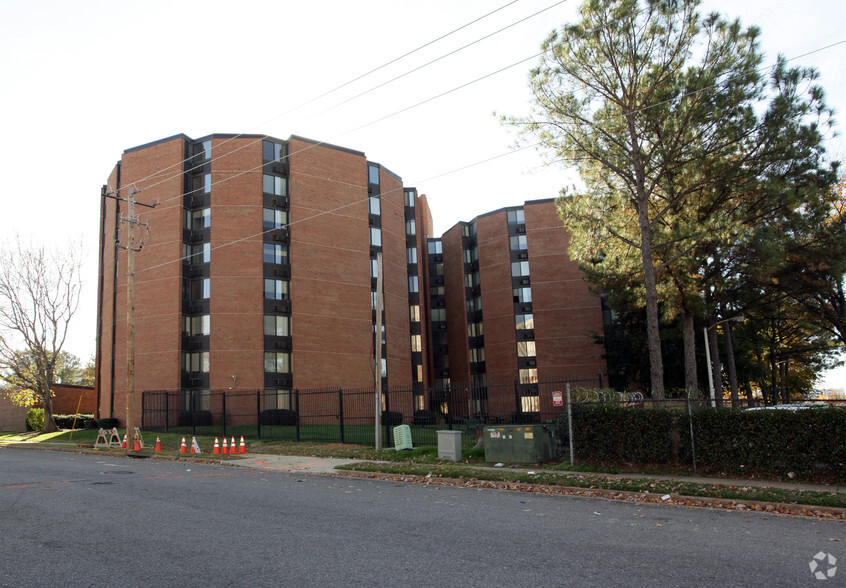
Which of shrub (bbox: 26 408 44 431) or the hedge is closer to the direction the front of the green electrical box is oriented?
the hedge

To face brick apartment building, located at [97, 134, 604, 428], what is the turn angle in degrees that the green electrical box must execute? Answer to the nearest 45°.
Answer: approximately 135° to its right

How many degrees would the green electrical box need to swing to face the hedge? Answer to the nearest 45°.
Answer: approximately 45° to its left

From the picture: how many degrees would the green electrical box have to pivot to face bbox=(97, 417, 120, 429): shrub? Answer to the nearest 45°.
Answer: approximately 135° to its right

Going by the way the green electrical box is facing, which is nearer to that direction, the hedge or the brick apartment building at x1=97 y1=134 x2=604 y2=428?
the hedge

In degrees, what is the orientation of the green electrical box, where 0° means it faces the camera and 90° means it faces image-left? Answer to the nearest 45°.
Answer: approximately 0°

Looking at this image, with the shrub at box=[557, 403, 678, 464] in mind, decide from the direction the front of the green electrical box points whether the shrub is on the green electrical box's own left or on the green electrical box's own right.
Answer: on the green electrical box's own left

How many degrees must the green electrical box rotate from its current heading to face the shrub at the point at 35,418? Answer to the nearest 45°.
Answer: approximately 135° to its right

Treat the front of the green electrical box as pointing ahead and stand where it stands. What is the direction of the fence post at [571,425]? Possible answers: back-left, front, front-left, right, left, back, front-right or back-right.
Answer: front-left

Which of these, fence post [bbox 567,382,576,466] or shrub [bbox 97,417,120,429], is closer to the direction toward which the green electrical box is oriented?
the fence post
